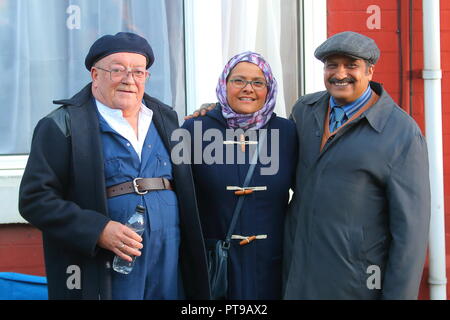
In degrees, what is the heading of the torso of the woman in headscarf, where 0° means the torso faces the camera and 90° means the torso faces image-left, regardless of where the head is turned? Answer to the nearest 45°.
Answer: approximately 0°

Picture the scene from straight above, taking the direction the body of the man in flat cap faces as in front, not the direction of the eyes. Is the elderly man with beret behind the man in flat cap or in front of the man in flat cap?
in front

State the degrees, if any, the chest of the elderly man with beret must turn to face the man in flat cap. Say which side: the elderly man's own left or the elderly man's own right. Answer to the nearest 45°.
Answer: approximately 45° to the elderly man's own left

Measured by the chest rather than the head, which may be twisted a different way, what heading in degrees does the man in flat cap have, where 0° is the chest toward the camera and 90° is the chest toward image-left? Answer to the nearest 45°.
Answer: approximately 45°

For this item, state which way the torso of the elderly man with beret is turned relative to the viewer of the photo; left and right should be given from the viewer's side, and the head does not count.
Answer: facing the viewer and to the right of the viewer

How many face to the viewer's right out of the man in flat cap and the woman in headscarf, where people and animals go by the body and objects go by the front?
0

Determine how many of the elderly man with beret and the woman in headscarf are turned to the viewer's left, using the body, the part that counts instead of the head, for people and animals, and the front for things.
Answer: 0
